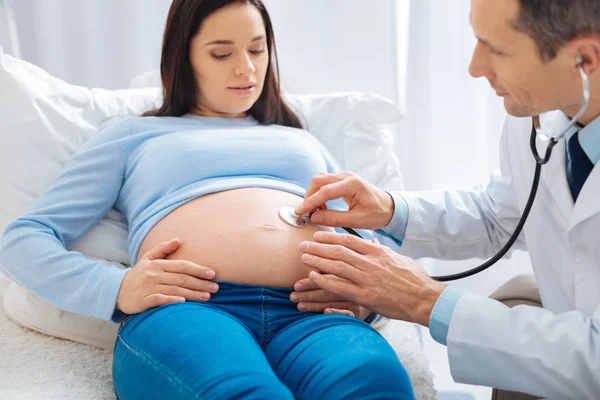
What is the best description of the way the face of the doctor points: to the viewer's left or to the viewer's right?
to the viewer's left

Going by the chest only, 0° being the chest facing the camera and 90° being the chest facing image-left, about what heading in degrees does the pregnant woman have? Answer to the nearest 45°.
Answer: approximately 315°
